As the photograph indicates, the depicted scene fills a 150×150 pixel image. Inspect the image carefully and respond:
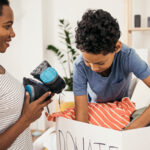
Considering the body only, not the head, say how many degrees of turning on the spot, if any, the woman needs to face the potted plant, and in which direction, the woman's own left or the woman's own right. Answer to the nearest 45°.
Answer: approximately 90° to the woman's own left

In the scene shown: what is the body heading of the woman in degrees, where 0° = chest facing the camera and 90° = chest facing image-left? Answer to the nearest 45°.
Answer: approximately 270°
